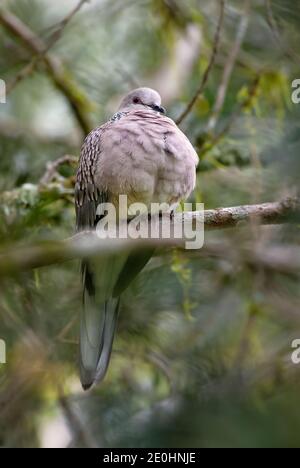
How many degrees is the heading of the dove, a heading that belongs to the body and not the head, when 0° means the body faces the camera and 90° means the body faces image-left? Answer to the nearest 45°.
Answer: approximately 315°
